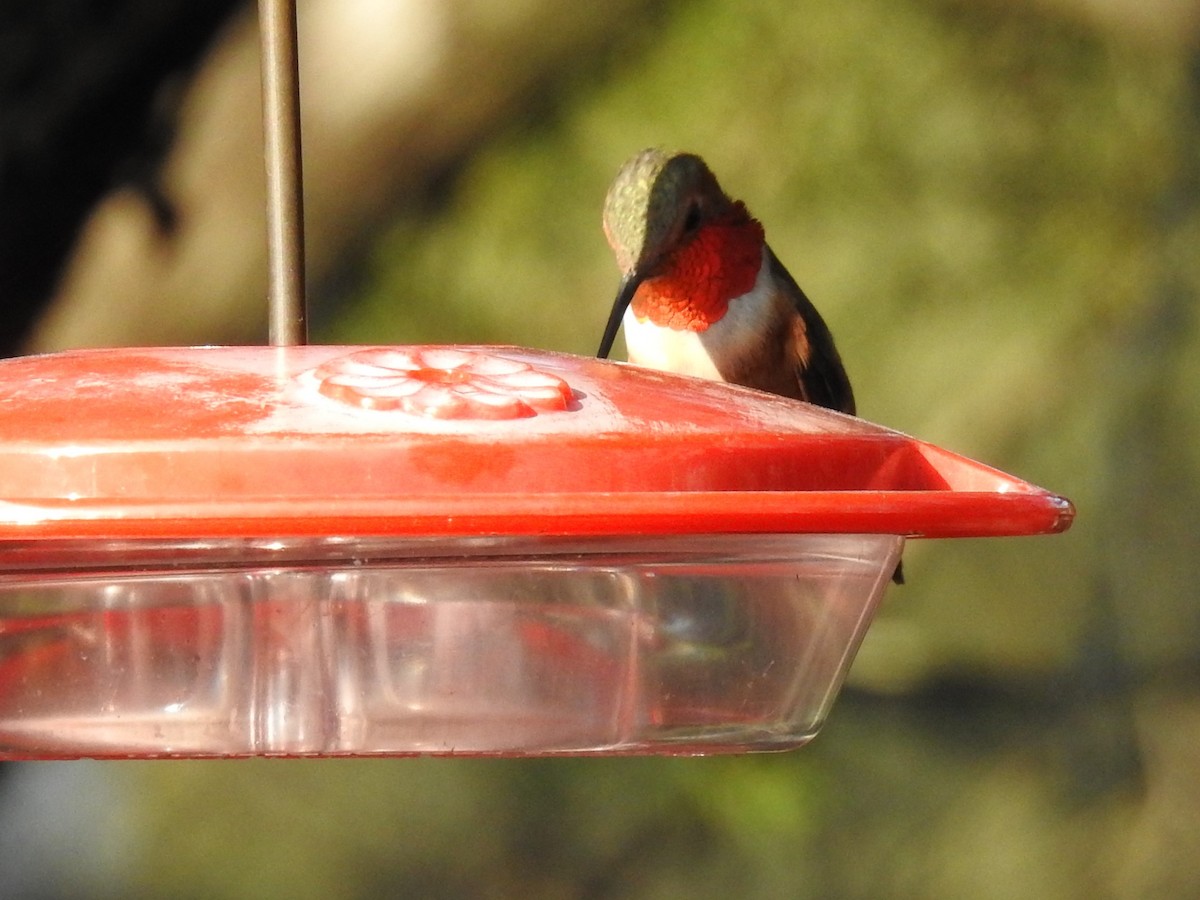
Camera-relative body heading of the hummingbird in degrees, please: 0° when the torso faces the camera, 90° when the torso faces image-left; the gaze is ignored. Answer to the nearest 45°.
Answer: approximately 45°
